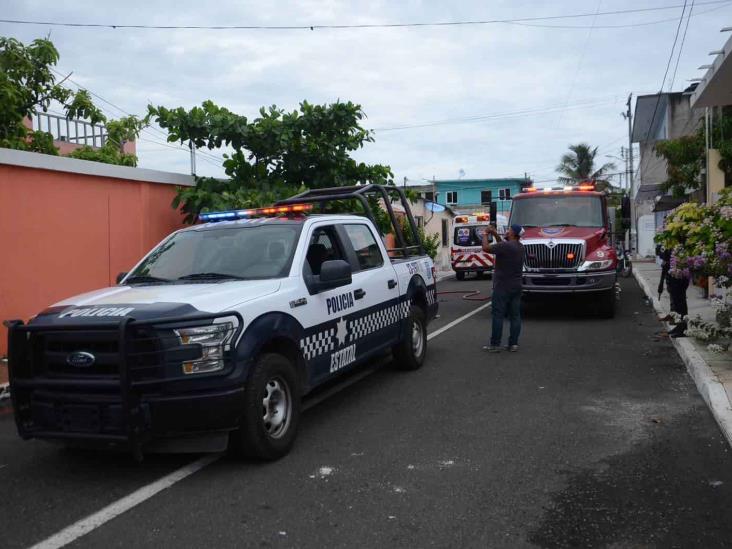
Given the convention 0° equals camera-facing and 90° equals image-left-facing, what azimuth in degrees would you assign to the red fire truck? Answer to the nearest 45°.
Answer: approximately 0°

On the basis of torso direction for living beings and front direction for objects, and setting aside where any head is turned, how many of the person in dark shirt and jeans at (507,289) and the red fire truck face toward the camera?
1

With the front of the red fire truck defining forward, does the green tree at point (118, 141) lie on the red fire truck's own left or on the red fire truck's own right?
on the red fire truck's own right

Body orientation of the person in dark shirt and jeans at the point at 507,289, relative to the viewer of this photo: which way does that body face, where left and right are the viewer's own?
facing away from the viewer and to the left of the viewer

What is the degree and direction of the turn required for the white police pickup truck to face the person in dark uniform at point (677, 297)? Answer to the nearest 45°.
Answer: approximately 180°

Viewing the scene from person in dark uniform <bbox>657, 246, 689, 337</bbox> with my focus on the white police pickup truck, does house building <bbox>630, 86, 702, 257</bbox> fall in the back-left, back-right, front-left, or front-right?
back-right

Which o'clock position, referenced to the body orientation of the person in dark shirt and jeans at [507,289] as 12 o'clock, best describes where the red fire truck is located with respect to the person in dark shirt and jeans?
The red fire truck is roughly at 2 o'clock from the person in dark shirt and jeans.

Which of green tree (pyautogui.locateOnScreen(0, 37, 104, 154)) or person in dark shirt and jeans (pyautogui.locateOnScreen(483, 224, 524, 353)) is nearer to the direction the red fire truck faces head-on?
the person in dark shirt and jeans
